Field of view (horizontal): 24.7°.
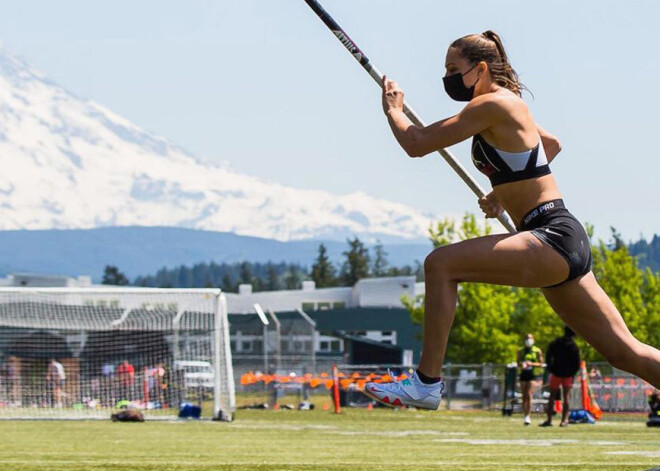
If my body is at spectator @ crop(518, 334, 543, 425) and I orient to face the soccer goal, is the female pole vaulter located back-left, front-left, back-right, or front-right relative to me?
back-left

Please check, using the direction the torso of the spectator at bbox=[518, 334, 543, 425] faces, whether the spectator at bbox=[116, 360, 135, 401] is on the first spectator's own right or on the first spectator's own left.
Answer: on the first spectator's own right

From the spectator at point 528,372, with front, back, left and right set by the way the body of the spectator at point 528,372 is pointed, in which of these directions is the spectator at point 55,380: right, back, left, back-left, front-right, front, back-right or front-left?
back-right

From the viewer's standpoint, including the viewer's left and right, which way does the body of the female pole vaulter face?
facing to the left of the viewer

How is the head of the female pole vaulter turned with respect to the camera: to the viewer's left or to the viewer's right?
to the viewer's left

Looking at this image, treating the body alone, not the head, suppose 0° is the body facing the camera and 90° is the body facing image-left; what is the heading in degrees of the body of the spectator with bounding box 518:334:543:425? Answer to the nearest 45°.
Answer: approximately 0°

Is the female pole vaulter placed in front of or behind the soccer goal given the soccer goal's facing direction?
in front
